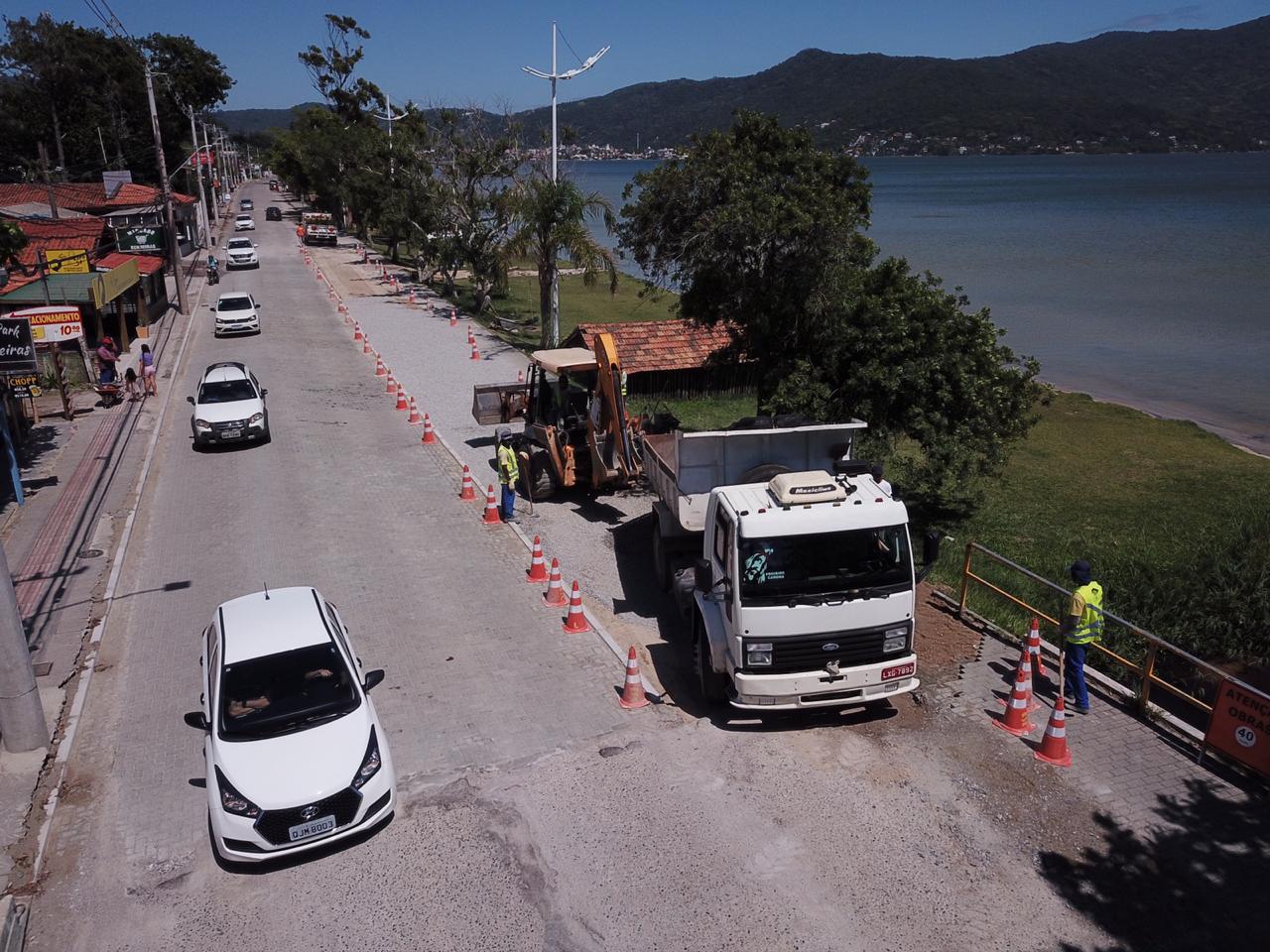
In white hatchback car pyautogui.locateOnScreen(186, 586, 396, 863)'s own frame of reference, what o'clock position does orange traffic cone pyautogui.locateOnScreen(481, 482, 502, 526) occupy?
The orange traffic cone is roughly at 7 o'clock from the white hatchback car.

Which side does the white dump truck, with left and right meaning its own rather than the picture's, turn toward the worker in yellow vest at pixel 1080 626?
left

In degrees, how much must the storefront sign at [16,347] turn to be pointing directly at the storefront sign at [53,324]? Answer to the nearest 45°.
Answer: approximately 180°

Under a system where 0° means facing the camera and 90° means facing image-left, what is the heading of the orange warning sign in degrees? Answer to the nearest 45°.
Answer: approximately 0°

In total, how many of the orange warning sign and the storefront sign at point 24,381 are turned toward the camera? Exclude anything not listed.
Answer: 2

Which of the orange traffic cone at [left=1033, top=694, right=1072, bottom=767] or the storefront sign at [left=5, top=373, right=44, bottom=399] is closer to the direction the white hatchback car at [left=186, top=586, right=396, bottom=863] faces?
the orange traffic cone

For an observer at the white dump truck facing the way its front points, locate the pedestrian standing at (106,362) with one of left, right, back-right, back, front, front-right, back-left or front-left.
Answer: back-right

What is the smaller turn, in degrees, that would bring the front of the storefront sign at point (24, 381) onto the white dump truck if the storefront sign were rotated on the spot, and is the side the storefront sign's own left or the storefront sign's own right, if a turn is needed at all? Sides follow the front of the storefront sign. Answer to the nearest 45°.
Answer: approximately 45° to the storefront sign's own left

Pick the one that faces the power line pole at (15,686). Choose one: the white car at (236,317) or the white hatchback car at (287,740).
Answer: the white car

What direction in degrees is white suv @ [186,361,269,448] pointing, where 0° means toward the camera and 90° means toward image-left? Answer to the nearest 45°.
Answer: approximately 0°

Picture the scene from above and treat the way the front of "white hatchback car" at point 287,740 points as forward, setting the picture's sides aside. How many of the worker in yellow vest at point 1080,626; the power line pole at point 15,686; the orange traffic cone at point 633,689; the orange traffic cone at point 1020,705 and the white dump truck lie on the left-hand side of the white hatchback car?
4
